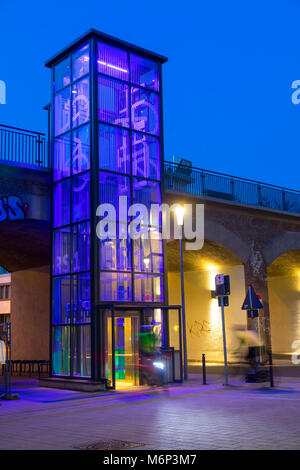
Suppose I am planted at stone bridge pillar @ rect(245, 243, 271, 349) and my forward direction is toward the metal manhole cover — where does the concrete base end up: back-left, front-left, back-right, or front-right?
front-right

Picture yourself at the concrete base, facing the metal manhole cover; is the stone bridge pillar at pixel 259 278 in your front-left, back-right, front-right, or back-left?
back-left

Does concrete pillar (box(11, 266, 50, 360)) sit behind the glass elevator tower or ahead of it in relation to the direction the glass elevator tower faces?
behind

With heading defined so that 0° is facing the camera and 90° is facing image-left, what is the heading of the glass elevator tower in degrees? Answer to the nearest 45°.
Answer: approximately 315°

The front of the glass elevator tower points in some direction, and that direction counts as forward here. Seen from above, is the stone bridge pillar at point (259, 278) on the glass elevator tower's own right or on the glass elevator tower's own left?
on the glass elevator tower's own left

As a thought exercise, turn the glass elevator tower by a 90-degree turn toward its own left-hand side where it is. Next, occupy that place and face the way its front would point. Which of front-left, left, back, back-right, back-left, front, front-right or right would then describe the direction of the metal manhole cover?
back-right
